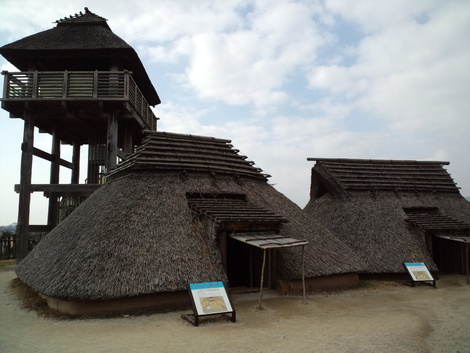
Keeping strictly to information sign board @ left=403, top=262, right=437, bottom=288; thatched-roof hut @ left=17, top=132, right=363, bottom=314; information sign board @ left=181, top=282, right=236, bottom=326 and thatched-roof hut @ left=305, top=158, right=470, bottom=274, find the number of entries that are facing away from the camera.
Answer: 0

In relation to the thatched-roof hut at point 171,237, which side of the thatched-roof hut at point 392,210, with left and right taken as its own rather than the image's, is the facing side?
right

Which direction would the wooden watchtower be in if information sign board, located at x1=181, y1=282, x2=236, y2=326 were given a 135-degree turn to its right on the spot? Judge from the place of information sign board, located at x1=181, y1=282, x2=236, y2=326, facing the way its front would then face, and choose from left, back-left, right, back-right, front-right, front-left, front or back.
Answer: front-right

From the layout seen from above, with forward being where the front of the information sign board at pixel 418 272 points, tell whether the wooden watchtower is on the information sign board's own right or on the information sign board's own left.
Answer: on the information sign board's own right

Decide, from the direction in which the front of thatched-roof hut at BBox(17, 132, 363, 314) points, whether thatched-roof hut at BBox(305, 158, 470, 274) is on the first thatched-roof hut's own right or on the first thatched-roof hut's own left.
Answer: on the first thatched-roof hut's own left

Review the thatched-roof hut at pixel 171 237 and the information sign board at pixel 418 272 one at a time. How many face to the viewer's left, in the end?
0

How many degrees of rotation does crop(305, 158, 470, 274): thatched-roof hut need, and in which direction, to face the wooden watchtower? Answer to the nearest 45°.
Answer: approximately 90° to its right

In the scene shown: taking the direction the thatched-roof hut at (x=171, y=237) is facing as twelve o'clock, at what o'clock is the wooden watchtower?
The wooden watchtower is roughly at 6 o'clock from the thatched-roof hut.

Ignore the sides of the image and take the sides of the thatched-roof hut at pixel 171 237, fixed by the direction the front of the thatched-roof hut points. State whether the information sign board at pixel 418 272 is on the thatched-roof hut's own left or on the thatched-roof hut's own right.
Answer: on the thatched-roof hut's own left

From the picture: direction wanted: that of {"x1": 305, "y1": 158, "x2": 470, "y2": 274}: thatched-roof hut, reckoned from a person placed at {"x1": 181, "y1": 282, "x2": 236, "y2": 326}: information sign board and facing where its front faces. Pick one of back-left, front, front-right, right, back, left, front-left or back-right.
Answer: left

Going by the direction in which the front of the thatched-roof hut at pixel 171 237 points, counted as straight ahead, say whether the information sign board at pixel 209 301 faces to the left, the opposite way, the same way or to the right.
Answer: the same way

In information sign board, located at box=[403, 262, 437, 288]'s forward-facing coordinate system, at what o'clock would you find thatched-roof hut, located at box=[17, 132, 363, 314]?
The thatched-roof hut is roughly at 3 o'clock from the information sign board.

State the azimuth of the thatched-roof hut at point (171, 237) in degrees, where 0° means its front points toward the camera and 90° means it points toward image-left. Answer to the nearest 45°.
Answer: approximately 315°

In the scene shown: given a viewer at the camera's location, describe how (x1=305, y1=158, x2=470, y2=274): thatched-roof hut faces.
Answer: facing the viewer and to the right of the viewer
